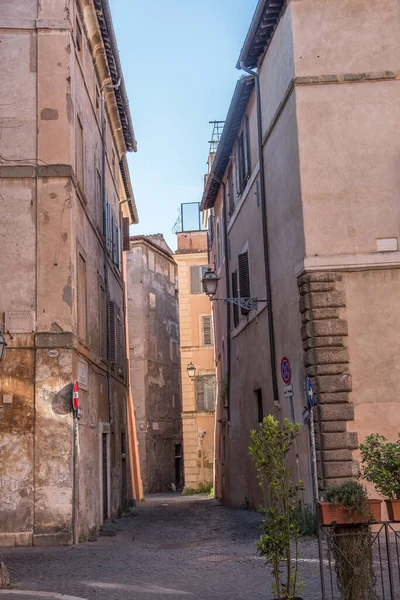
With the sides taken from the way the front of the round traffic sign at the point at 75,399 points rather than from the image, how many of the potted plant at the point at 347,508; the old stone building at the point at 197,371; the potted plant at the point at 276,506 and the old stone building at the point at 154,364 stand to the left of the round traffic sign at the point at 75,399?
2

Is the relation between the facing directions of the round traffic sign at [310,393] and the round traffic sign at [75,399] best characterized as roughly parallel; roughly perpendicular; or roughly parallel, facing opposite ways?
roughly parallel, facing opposite ways

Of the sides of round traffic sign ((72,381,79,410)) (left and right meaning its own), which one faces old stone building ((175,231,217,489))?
left

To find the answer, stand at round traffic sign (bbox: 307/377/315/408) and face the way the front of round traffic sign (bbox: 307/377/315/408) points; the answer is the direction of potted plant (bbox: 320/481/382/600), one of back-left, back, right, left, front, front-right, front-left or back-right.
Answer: left

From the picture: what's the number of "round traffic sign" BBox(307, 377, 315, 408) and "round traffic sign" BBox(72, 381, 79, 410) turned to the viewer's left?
1

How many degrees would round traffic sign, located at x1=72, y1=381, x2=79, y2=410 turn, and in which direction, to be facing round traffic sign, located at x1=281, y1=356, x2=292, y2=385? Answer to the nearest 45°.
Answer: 0° — it already faces it

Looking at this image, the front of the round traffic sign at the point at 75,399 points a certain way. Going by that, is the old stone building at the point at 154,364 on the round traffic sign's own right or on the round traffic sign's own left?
on the round traffic sign's own left

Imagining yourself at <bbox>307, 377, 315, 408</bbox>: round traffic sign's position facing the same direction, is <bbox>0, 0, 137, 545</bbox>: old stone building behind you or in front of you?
in front

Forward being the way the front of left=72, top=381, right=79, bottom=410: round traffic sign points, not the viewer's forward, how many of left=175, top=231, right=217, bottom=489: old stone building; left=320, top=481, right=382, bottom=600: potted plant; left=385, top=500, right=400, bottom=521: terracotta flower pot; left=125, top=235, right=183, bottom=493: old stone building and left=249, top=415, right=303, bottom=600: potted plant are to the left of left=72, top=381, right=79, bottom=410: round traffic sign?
2

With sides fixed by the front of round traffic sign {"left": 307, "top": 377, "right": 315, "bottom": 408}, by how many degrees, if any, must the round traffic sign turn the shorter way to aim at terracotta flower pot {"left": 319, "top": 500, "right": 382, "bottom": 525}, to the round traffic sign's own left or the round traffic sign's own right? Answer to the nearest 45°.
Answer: approximately 90° to the round traffic sign's own left

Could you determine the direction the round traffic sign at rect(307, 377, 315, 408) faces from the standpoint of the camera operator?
facing to the left of the viewer

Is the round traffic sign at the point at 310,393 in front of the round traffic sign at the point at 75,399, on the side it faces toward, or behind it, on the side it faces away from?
in front

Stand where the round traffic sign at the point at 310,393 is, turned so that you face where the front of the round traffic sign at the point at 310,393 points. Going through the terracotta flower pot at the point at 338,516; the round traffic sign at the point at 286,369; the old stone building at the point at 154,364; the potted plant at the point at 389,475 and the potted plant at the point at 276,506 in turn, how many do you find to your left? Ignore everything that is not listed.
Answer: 3

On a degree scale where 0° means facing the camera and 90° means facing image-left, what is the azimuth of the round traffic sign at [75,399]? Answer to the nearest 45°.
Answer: approximately 270°
